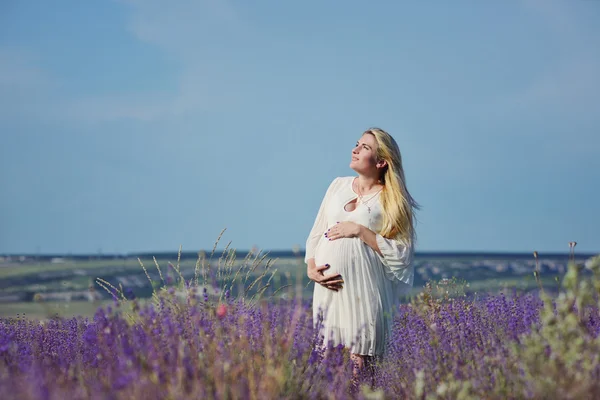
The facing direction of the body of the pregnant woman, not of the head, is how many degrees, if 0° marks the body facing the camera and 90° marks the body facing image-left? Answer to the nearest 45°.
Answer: approximately 45°

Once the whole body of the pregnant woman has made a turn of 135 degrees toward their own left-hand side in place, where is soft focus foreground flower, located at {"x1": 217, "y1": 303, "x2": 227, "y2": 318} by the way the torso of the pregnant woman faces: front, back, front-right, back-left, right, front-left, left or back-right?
back-right
